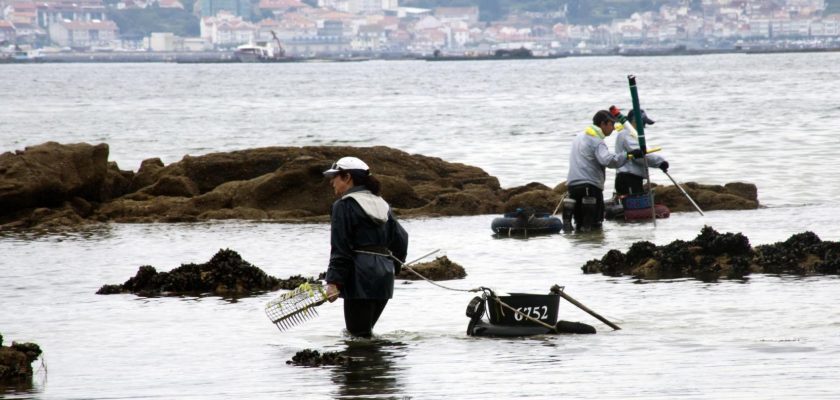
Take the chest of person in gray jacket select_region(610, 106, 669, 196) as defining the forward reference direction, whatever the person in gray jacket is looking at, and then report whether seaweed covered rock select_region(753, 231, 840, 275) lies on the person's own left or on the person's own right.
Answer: on the person's own right

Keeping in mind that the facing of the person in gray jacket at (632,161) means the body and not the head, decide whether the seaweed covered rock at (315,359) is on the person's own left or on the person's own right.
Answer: on the person's own right

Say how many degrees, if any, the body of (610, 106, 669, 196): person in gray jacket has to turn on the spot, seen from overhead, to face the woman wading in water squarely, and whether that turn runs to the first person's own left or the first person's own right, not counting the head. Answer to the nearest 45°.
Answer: approximately 90° to the first person's own right

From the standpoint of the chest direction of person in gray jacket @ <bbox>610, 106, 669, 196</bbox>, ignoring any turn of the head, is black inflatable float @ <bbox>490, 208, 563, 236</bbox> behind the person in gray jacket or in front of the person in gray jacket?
behind

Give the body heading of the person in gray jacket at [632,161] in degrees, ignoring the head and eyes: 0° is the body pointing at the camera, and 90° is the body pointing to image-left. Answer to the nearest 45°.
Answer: approximately 270°

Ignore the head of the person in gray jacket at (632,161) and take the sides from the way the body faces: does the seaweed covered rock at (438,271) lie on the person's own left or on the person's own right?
on the person's own right
